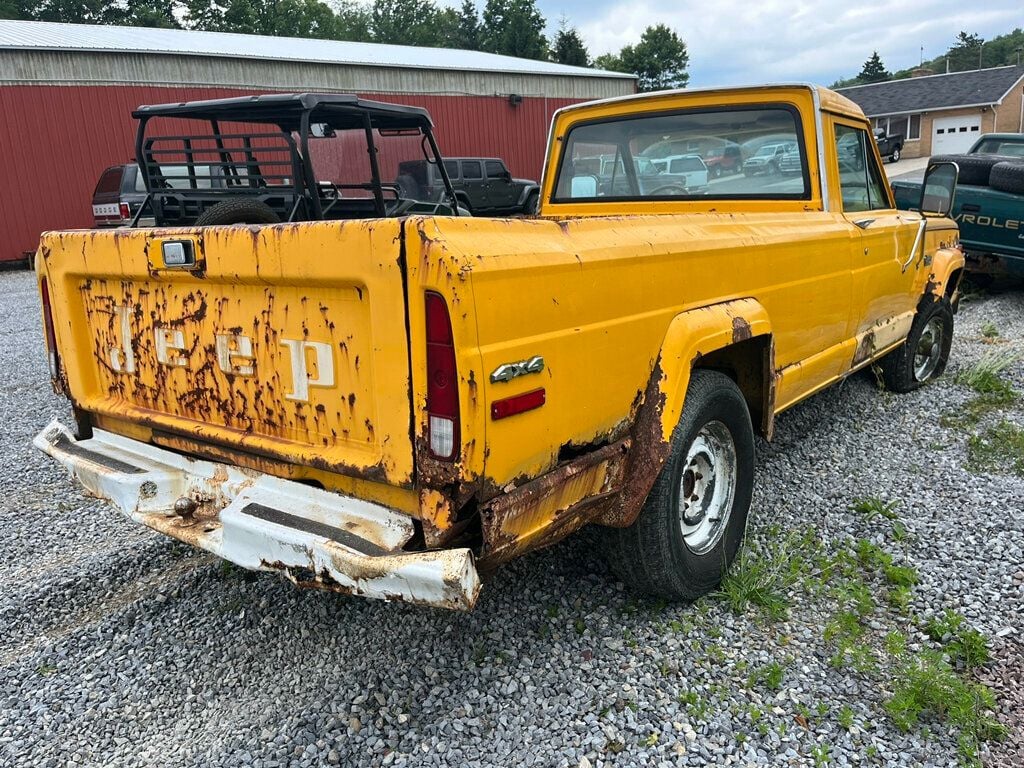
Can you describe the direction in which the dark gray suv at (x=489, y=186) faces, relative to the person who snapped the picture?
facing away from the viewer and to the right of the viewer

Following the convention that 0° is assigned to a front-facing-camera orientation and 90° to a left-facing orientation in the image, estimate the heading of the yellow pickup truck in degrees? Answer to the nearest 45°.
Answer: approximately 225°

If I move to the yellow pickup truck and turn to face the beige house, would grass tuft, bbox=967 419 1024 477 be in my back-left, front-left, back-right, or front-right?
front-right

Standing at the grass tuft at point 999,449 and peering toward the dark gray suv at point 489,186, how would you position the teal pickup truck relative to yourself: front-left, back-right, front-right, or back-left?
front-right

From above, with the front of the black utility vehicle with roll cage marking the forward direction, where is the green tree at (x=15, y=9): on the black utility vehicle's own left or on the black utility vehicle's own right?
on the black utility vehicle's own left

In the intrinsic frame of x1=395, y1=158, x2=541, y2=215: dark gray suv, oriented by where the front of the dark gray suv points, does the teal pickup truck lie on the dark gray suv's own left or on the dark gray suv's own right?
on the dark gray suv's own right

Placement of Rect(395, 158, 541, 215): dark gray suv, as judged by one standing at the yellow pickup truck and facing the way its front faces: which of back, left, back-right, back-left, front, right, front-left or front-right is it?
front-left

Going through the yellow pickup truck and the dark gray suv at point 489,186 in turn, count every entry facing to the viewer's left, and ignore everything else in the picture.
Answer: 0

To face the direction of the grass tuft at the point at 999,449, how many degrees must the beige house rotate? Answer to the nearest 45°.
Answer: approximately 45° to its left

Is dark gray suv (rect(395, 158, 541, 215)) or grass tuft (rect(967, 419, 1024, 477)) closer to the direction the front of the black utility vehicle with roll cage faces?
the dark gray suv

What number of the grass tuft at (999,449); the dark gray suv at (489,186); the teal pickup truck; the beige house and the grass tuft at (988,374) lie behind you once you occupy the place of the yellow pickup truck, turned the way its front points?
0

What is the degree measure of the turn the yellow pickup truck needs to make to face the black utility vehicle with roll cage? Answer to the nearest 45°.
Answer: approximately 45° to its left

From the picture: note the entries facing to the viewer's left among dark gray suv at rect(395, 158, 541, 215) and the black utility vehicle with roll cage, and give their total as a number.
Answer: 0
